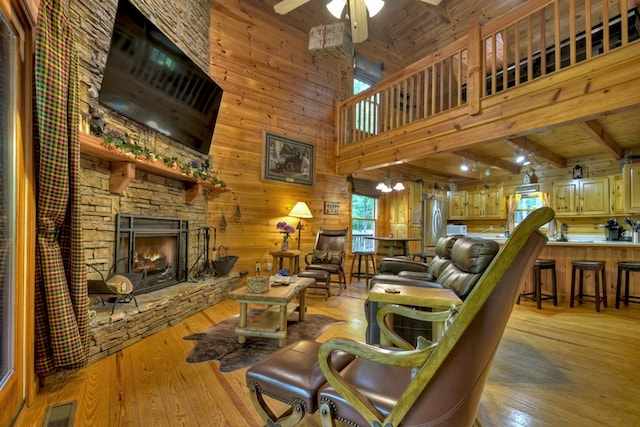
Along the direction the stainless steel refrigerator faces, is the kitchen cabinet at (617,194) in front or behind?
in front

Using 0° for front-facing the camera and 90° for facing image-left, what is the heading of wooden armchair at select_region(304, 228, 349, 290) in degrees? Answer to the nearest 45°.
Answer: approximately 45°

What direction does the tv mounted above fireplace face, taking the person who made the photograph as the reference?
facing the viewer and to the right of the viewer

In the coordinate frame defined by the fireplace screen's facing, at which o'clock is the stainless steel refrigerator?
The stainless steel refrigerator is roughly at 10 o'clock from the fireplace screen.

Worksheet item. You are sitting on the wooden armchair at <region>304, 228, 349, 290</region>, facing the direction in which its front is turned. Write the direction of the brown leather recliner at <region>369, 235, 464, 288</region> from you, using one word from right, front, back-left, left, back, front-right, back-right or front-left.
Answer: left

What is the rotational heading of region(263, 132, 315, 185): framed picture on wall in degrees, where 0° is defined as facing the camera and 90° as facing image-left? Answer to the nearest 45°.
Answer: approximately 315°

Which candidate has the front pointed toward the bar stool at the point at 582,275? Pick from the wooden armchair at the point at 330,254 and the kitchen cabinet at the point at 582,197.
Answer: the kitchen cabinet

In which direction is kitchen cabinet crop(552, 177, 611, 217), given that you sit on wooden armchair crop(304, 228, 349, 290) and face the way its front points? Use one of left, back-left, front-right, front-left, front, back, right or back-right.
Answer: back-left

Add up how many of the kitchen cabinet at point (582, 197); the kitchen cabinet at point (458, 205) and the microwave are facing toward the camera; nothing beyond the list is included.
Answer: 3

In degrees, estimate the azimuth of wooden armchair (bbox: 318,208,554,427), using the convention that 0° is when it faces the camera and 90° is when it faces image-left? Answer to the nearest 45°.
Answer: approximately 135°

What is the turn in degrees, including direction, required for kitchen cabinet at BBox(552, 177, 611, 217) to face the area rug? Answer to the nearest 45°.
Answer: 0° — it already faces it
